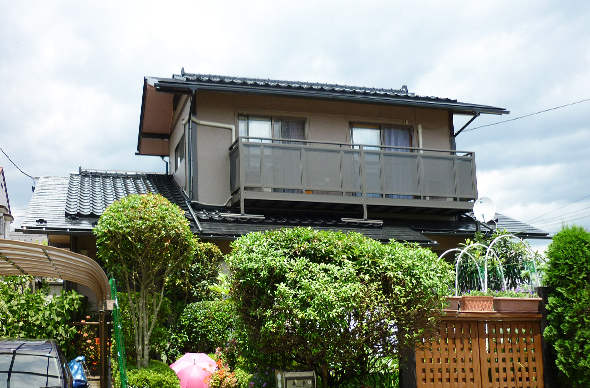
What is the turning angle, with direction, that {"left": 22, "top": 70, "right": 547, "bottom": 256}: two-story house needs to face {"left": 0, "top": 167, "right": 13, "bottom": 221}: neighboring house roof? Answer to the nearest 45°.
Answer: approximately 135° to its right

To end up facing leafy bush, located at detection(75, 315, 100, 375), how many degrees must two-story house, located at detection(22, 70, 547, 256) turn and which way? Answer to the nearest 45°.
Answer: approximately 45° to its right

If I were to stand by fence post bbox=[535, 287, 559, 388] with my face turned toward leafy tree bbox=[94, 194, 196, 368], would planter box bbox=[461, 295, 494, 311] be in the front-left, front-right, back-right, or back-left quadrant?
front-left

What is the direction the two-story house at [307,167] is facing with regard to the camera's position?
facing the viewer

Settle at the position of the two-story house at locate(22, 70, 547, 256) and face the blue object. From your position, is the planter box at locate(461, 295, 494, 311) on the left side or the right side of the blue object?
left

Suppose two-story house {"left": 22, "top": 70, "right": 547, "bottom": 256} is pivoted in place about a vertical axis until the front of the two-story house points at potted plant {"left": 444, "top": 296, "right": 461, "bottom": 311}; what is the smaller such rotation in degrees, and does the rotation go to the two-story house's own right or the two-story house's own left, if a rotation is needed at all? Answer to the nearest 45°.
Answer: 0° — it already faces it

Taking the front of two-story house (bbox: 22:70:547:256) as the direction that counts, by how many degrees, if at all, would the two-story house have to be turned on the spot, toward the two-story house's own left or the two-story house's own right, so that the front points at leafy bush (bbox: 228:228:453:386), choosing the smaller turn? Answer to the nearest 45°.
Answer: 0° — it already faces it

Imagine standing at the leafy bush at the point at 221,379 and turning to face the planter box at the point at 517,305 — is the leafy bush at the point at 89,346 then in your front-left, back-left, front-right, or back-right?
back-left

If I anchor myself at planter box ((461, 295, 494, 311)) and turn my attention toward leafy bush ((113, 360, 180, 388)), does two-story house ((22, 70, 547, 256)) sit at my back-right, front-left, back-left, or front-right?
front-right

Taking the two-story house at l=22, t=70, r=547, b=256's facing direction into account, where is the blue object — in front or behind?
in front

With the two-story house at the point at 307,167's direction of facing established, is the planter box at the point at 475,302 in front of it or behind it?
in front
